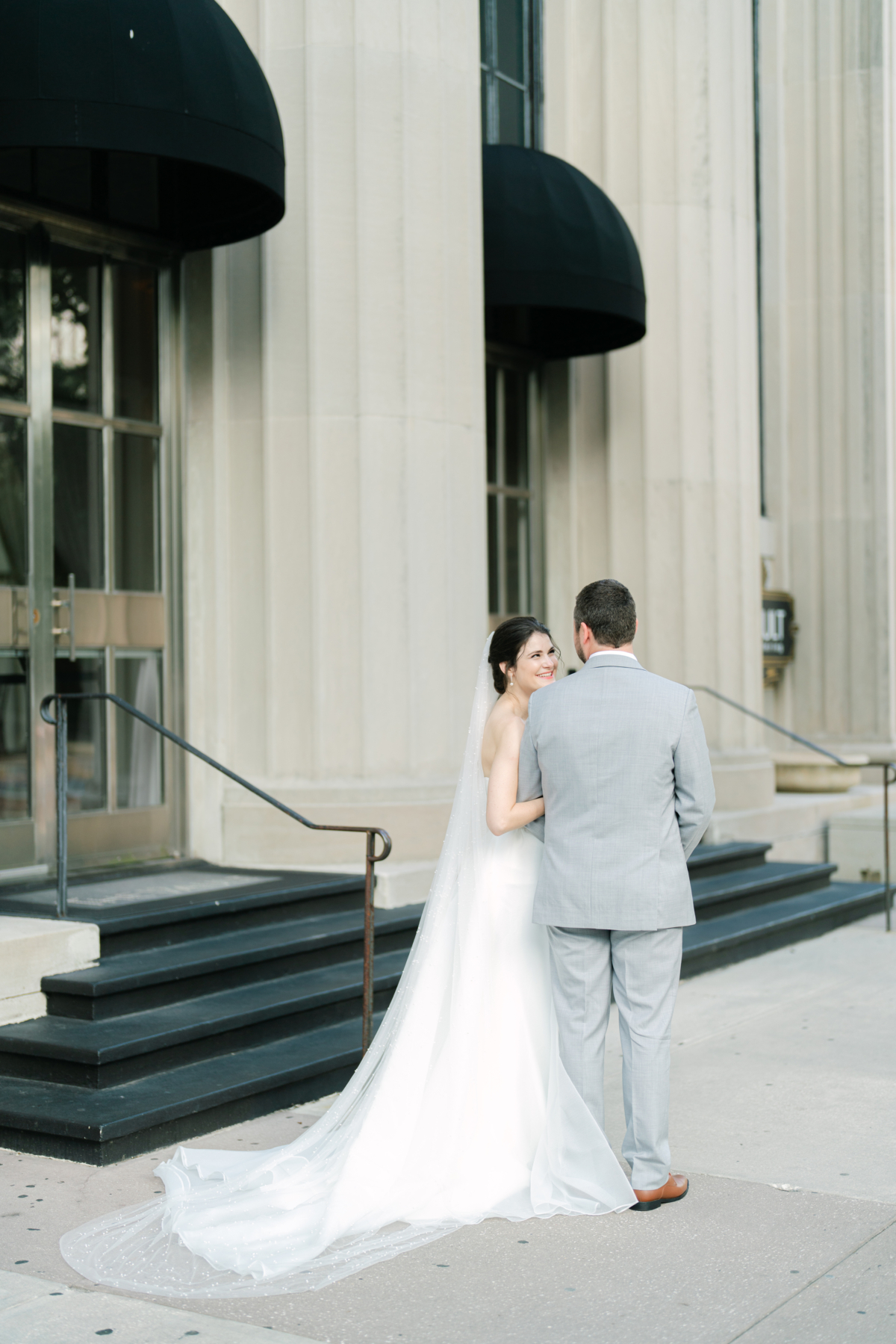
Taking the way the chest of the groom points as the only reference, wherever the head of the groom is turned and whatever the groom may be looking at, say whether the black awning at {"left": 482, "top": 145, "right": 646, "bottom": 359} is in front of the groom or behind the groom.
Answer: in front

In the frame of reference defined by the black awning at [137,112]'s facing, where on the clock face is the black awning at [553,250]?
the black awning at [553,250] is roughly at 9 o'clock from the black awning at [137,112].

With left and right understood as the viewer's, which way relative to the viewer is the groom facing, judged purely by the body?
facing away from the viewer

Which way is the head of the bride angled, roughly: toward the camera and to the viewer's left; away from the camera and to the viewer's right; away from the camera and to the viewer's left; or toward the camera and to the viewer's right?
toward the camera and to the viewer's right

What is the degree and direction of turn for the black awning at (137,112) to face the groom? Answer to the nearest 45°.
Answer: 0° — it already faces them

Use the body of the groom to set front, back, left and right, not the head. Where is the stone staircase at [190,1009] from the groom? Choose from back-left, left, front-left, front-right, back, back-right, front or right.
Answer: front-left

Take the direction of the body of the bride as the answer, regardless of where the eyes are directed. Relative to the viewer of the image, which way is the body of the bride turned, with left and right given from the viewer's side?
facing to the right of the viewer

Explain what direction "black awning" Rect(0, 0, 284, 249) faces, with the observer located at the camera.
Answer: facing the viewer and to the right of the viewer

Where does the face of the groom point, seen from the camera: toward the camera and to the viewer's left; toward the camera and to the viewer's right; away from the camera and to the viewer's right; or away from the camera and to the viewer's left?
away from the camera and to the viewer's left

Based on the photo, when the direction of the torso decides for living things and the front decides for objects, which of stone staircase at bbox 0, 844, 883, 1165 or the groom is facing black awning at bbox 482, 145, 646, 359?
the groom

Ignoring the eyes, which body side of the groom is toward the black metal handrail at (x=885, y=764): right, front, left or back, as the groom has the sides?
front

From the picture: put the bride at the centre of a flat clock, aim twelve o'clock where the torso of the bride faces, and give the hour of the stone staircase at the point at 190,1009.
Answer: The stone staircase is roughly at 8 o'clock from the bride.

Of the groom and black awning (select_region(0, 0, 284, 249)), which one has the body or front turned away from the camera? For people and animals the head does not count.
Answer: the groom

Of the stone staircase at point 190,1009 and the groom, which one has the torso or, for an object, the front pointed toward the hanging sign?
the groom

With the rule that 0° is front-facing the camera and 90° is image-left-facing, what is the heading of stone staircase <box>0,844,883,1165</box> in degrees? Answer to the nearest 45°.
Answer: approximately 315°
